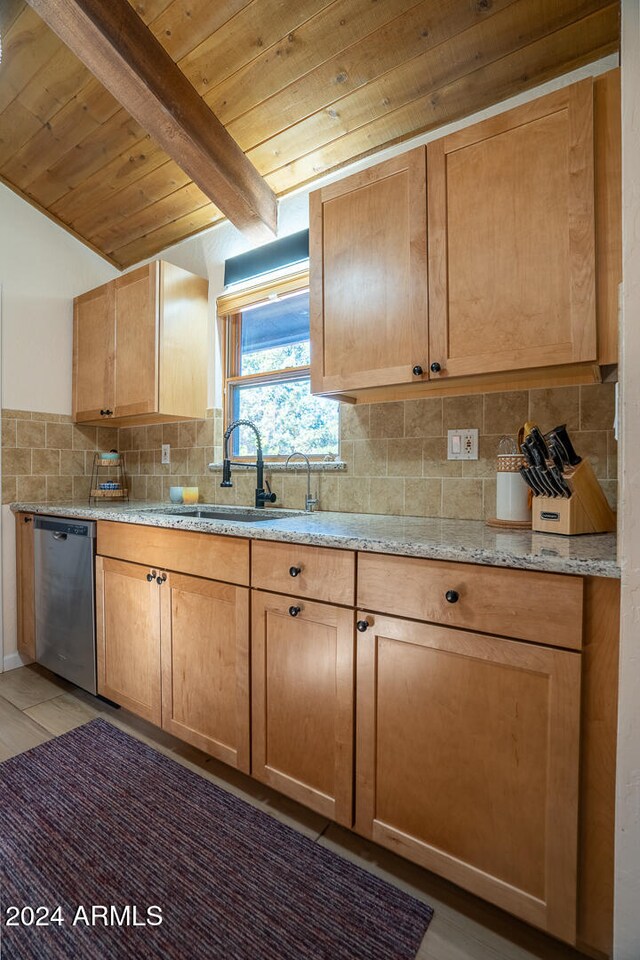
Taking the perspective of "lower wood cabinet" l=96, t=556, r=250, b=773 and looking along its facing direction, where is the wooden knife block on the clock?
The wooden knife block is roughly at 9 o'clock from the lower wood cabinet.

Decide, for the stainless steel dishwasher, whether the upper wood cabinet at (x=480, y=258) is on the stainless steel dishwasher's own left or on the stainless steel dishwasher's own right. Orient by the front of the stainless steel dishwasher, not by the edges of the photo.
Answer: on the stainless steel dishwasher's own left

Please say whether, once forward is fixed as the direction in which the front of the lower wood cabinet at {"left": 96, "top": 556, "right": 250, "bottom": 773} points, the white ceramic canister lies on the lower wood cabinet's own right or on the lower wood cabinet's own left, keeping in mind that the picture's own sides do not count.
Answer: on the lower wood cabinet's own left

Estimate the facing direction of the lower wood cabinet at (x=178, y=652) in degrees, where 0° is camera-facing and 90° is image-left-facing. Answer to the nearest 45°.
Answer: approximately 45°

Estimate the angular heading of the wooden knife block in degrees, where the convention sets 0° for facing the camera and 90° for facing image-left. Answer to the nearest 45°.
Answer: approximately 45°

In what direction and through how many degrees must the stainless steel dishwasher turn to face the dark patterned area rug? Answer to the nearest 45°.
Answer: approximately 45° to its left

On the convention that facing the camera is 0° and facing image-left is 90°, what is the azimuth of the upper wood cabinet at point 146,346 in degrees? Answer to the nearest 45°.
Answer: approximately 45°

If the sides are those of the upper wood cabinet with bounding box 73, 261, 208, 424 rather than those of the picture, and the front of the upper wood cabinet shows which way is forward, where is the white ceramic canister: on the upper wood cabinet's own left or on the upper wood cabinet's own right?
on the upper wood cabinet's own left

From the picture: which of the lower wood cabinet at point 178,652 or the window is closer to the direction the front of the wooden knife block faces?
the lower wood cabinet

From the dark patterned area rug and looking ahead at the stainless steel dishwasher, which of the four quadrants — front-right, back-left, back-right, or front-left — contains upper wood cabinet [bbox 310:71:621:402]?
back-right

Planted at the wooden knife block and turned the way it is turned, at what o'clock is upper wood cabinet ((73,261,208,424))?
The upper wood cabinet is roughly at 2 o'clock from the wooden knife block.
